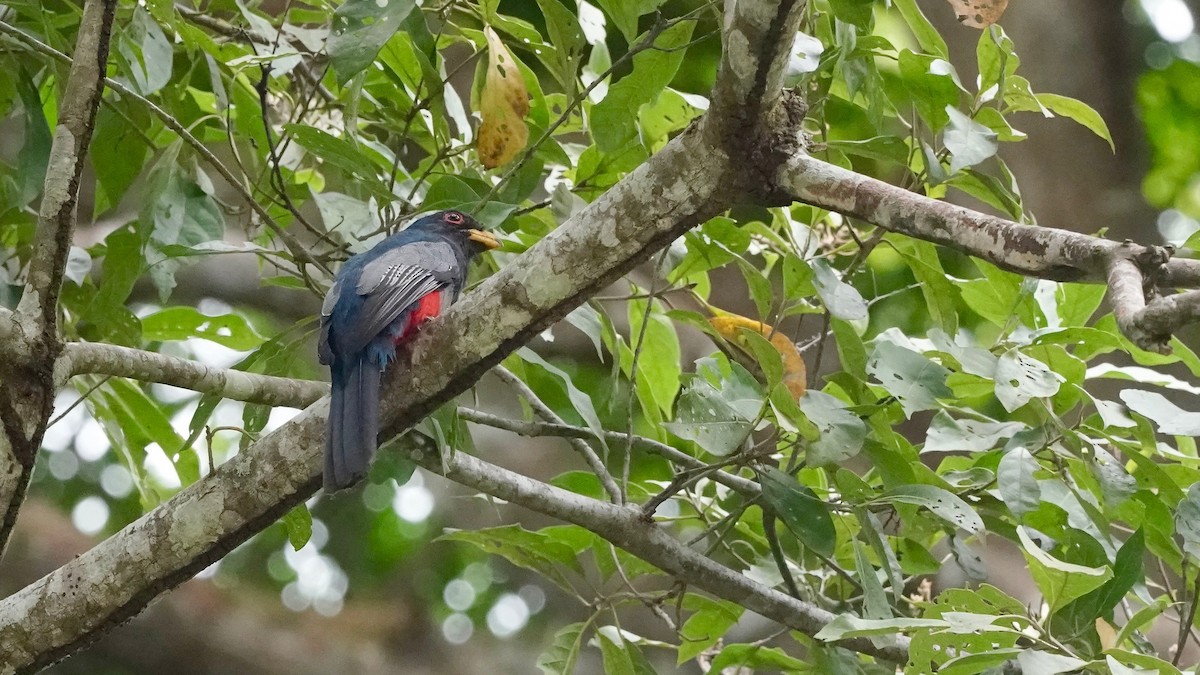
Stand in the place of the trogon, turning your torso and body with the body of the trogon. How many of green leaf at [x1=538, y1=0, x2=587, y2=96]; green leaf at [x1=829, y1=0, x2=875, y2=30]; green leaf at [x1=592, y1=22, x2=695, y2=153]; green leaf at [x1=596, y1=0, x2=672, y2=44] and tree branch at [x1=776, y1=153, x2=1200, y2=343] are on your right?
5

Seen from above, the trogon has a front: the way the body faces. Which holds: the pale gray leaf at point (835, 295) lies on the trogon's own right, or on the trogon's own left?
on the trogon's own right

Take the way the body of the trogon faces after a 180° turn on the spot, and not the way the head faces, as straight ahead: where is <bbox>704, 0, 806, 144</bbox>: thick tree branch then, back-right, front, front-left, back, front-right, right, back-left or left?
left

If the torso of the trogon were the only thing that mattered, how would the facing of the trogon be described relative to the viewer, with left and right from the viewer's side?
facing away from the viewer and to the right of the viewer

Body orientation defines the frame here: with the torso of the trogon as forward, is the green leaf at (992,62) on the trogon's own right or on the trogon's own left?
on the trogon's own right

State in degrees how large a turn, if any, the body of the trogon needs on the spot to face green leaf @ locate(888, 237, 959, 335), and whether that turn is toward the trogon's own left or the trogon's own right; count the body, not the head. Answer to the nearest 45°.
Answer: approximately 45° to the trogon's own right

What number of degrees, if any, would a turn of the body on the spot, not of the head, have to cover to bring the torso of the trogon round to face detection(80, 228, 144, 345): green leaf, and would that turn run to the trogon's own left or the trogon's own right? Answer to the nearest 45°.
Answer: approximately 135° to the trogon's own left
